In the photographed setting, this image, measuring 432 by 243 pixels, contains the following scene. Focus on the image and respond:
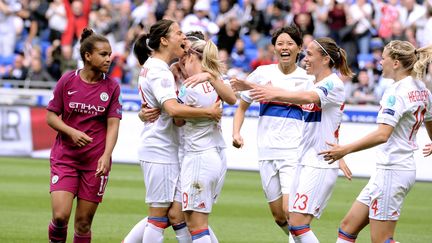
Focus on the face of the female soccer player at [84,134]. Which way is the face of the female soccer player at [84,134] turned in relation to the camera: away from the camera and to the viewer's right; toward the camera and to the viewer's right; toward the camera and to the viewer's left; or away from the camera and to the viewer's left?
toward the camera and to the viewer's right

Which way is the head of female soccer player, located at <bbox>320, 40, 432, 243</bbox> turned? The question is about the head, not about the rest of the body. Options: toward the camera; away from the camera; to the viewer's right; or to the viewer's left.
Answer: to the viewer's left

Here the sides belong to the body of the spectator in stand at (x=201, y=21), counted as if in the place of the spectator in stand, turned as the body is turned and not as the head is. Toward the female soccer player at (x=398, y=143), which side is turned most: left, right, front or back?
front

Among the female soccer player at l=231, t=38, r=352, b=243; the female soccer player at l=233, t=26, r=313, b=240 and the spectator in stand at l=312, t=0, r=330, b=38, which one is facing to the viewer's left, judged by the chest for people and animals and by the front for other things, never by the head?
the female soccer player at l=231, t=38, r=352, b=243

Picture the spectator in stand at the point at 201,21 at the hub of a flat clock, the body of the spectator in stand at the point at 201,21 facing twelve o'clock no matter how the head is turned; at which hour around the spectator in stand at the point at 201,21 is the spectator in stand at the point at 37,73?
the spectator in stand at the point at 37,73 is roughly at 3 o'clock from the spectator in stand at the point at 201,21.

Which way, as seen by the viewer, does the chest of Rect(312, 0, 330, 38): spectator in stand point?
toward the camera

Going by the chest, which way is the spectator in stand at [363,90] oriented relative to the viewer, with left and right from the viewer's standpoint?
facing the viewer

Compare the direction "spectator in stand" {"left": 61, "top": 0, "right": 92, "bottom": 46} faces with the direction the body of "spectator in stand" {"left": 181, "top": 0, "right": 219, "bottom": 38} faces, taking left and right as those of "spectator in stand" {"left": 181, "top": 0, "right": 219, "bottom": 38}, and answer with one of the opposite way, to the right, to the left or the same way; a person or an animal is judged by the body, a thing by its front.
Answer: the same way

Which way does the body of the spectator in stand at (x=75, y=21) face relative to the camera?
toward the camera

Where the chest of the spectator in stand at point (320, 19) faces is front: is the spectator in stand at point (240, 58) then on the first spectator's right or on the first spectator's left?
on the first spectator's right

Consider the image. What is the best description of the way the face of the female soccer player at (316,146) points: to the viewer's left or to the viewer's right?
to the viewer's left

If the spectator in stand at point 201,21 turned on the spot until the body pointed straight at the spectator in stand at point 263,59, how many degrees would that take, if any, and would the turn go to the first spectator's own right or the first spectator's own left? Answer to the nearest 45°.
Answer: approximately 45° to the first spectator's own left

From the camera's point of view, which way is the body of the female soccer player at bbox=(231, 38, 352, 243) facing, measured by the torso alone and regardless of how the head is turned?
to the viewer's left

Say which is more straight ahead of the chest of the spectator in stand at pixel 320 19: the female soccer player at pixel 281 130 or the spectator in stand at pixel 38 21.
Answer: the female soccer player

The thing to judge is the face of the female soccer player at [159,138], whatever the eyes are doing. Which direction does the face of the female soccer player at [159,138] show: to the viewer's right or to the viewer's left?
to the viewer's right

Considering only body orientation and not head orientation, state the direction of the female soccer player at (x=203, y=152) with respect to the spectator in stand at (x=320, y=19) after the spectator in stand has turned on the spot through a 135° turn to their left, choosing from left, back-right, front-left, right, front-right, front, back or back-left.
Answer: back-right
